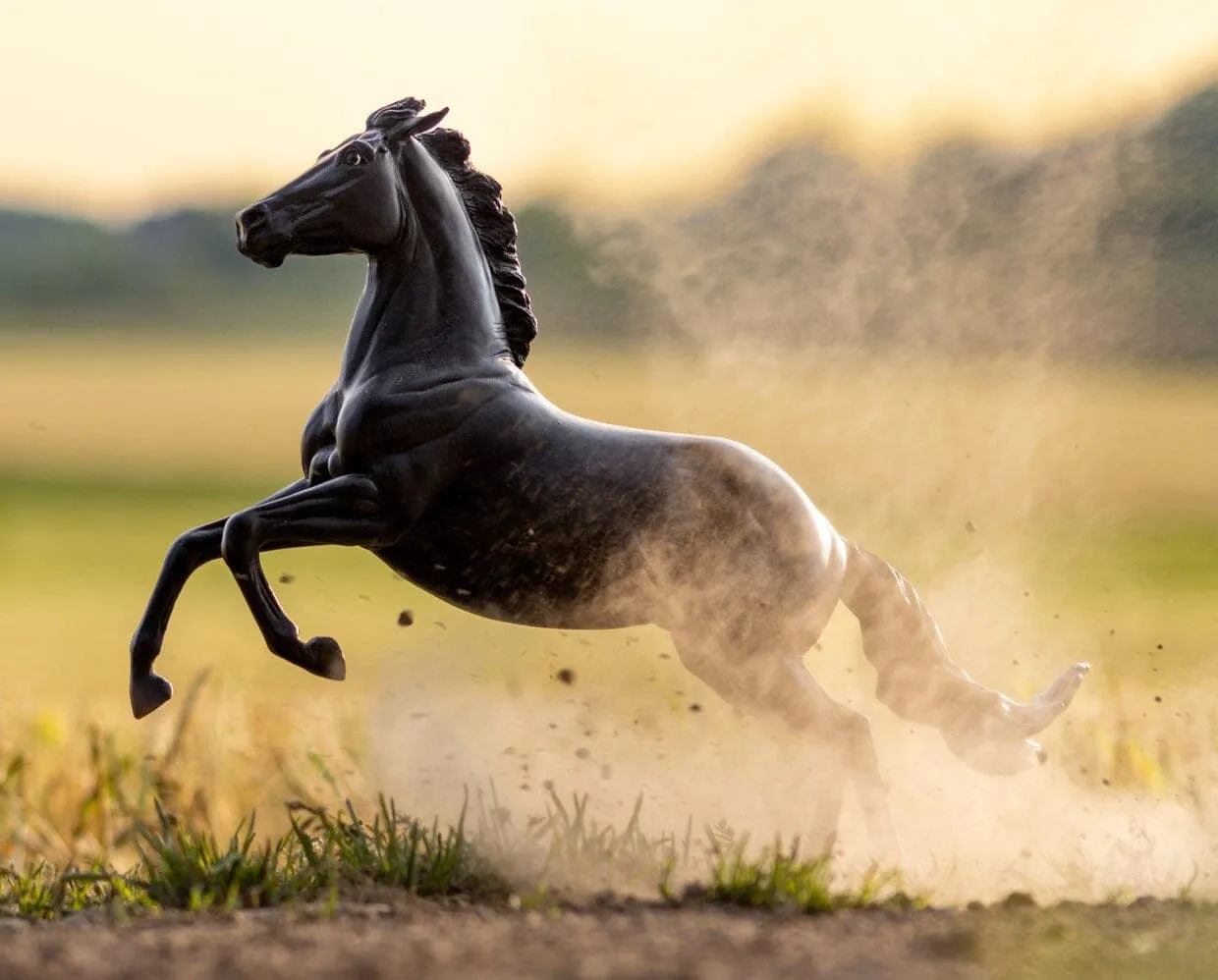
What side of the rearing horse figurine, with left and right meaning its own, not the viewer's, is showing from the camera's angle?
left
